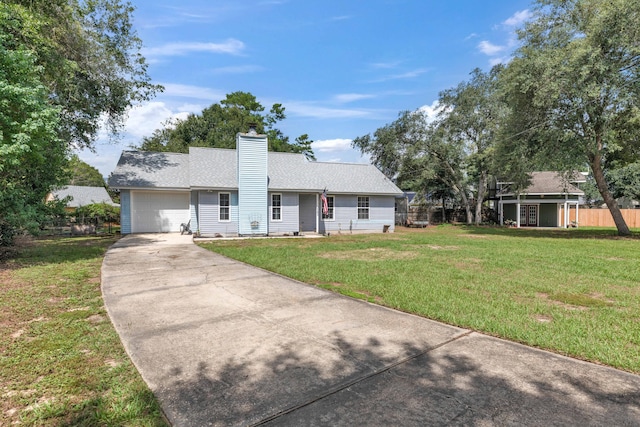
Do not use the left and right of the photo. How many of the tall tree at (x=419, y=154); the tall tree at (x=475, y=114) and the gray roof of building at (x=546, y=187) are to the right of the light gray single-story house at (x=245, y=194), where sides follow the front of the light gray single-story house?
0

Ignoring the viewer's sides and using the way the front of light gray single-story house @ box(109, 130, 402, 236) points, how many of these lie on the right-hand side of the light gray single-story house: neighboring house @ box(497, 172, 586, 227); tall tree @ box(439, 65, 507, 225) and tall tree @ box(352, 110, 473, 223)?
0

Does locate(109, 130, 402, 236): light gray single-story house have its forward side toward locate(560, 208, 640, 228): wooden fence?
no

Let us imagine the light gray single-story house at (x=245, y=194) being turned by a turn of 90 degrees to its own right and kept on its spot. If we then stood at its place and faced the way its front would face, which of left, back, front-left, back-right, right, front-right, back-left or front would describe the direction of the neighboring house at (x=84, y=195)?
front-right

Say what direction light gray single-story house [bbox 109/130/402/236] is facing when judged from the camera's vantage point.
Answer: facing the viewer

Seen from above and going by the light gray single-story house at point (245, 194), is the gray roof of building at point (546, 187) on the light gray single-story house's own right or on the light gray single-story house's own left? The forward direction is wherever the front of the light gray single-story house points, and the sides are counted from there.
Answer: on the light gray single-story house's own left

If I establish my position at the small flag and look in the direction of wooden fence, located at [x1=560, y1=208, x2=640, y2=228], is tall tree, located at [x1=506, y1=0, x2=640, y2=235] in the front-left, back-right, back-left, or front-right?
front-right

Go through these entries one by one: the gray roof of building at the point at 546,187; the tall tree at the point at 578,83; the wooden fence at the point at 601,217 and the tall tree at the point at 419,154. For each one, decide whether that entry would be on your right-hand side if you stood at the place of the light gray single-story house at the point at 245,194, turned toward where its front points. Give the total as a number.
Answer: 0

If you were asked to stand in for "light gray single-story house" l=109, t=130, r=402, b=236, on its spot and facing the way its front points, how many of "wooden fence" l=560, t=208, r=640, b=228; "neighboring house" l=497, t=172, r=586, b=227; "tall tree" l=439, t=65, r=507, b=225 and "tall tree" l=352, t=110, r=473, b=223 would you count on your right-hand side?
0

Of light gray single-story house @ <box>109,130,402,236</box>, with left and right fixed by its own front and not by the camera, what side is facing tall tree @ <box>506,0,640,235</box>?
left

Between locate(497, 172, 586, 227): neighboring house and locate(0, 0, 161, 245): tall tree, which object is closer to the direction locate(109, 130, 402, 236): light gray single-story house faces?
the tall tree

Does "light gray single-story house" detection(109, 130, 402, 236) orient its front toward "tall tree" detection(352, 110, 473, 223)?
no

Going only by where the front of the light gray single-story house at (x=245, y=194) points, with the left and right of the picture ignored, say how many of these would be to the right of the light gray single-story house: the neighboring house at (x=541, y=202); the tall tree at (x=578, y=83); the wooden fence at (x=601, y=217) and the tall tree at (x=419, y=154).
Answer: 0

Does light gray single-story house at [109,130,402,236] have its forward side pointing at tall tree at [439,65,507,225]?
no

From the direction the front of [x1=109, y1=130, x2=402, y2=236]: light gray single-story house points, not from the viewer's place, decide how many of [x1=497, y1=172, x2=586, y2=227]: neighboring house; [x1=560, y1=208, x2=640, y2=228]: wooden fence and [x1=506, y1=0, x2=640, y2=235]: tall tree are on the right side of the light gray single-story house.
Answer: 0

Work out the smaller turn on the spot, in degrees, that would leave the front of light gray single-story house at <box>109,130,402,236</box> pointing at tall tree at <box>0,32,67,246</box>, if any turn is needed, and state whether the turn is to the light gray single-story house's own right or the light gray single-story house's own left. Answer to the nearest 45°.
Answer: approximately 45° to the light gray single-story house's own right

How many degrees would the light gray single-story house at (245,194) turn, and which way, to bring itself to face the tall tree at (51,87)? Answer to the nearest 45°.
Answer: approximately 45° to its right
